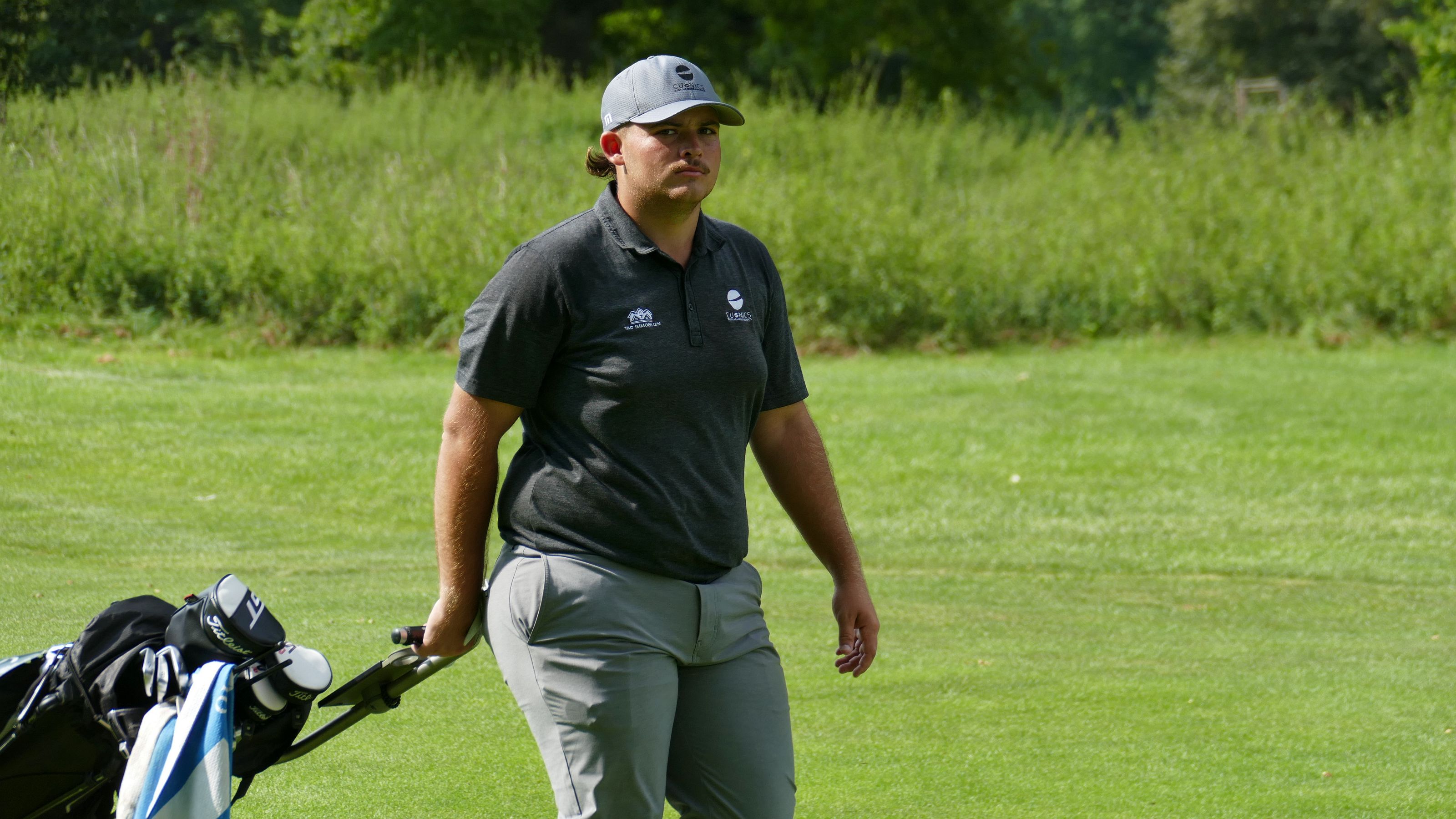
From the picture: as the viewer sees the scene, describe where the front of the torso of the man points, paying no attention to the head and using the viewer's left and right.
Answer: facing the viewer and to the right of the viewer

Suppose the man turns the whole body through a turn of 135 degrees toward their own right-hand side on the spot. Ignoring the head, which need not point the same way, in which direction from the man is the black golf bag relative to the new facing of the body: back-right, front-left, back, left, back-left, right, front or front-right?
front
